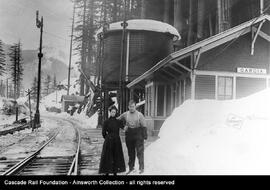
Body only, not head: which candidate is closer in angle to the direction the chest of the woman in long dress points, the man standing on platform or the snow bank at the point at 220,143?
the snow bank

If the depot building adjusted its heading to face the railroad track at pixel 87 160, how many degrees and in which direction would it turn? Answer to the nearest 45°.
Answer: approximately 45° to its left

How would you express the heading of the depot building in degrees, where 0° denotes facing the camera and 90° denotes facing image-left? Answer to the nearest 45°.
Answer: approximately 90°

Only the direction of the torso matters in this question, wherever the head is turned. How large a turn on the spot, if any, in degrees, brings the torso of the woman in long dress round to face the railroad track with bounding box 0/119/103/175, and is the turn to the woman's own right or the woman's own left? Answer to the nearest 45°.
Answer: approximately 135° to the woman's own right

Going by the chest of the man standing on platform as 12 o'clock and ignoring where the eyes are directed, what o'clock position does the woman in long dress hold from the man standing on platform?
The woman in long dress is roughly at 2 o'clock from the man standing on platform.

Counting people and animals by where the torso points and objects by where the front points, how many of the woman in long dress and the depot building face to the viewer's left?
1

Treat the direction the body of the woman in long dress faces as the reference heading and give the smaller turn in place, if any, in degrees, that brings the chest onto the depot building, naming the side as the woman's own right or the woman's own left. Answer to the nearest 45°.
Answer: approximately 135° to the woman's own left

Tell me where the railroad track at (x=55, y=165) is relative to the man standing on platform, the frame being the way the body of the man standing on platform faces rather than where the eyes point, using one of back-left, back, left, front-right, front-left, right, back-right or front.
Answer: back-right

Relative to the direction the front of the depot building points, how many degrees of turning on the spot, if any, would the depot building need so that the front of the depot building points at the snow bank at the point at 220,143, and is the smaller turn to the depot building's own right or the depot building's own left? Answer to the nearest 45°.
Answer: approximately 90° to the depot building's own left

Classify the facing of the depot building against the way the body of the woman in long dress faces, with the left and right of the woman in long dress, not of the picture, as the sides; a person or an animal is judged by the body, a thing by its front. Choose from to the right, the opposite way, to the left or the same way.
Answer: to the right

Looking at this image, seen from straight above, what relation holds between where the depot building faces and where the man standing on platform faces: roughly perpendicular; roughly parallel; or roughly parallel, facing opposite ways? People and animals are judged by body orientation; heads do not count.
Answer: roughly perpendicular

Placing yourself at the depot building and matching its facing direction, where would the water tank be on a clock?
The water tank is roughly at 2 o'clock from the depot building.
